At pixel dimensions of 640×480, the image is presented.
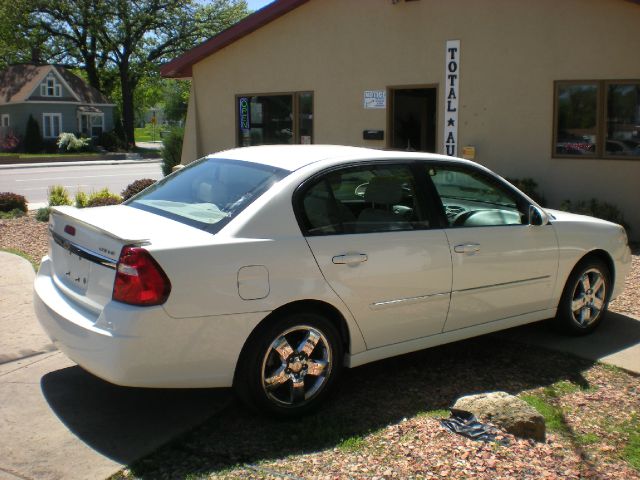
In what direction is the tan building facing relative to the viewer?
toward the camera

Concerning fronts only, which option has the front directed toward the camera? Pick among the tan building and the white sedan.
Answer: the tan building

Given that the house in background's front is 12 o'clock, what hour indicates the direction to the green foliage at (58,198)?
The green foliage is roughly at 12 o'clock from the house in background.

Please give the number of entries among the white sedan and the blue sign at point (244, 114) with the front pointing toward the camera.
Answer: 1

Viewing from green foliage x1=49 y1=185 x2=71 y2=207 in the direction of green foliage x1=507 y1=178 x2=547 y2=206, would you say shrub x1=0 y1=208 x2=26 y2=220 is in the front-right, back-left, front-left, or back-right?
back-right

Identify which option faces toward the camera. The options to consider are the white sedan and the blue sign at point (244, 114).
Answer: the blue sign

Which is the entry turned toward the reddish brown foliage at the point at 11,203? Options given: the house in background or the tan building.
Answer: the house in background

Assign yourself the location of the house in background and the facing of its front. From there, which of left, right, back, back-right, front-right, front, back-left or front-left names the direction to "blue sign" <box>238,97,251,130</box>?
front

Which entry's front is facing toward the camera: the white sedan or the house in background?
the house in background

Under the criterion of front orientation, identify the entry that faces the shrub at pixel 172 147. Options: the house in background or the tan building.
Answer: the house in background

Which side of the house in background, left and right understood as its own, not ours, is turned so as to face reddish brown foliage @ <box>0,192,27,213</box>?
front

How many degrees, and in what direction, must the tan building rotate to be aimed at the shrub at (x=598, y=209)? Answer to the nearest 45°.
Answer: approximately 45° to its left

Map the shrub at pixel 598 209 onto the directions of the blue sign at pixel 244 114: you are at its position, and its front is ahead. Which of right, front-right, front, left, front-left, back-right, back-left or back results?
front-left

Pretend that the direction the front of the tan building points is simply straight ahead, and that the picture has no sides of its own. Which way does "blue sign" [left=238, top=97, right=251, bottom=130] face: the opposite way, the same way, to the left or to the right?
the same way

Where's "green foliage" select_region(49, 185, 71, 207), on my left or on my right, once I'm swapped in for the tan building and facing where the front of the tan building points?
on my right

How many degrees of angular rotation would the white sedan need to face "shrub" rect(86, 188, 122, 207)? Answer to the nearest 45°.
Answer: approximately 90° to its left

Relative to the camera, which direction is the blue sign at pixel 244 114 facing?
toward the camera

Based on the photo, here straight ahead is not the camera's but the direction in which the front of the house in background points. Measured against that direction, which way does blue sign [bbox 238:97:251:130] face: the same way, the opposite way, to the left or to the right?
the same way

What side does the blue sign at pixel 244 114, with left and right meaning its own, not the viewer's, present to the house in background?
right

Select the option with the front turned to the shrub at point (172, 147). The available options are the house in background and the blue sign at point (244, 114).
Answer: the house in background
